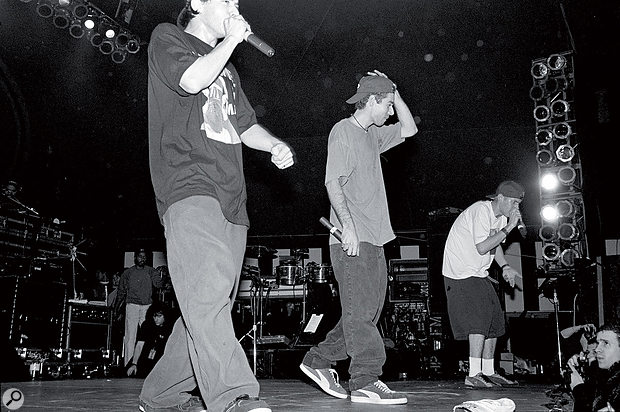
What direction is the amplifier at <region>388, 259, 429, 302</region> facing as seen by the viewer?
toward the camera

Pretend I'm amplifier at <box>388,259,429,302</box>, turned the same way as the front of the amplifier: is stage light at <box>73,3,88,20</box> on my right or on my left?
on my right

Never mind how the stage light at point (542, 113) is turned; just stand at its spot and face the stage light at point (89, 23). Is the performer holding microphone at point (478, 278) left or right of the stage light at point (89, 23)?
left

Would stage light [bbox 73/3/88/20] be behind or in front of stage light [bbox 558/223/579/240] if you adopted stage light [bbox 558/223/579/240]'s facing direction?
in front

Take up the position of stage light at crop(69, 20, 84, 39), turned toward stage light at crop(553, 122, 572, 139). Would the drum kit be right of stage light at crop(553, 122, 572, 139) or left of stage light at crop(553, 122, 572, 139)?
left

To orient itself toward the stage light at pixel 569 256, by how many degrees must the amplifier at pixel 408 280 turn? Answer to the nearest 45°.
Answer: approximately 45° to its left

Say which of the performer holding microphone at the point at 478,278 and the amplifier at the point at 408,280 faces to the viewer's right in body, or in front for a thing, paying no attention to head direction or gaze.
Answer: the performer holding microphone

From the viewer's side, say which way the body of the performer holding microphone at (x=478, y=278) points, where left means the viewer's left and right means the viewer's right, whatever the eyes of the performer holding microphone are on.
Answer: facing to the right of the viewer

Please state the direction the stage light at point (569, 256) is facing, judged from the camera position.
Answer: facing the viewer and to the left of the viewer

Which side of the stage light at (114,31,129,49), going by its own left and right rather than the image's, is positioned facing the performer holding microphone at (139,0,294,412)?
front

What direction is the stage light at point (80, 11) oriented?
toward the camera
